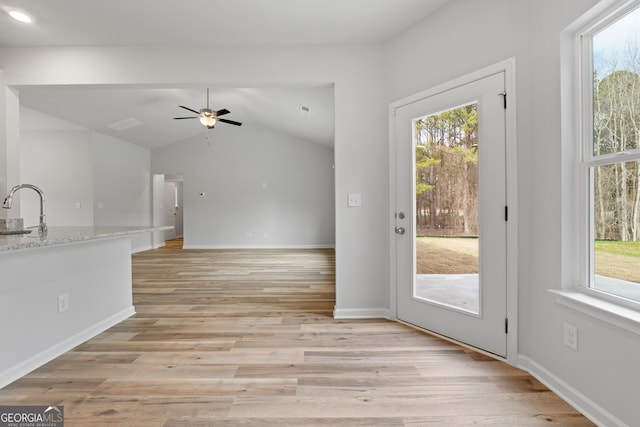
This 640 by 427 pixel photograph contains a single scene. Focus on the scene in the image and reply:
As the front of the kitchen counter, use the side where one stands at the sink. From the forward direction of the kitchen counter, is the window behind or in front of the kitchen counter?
behind

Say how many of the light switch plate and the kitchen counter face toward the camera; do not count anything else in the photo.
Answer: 1

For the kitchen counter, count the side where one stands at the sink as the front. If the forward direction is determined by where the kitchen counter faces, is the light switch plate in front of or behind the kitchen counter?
behind

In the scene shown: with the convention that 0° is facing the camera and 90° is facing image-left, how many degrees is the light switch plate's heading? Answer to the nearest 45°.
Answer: approximately 0°

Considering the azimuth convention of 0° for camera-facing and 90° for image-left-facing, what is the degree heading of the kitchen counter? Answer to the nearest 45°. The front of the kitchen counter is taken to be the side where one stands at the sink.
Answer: approximately 135°

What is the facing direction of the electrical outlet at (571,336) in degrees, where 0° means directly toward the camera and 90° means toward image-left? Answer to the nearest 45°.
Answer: approximately 45°

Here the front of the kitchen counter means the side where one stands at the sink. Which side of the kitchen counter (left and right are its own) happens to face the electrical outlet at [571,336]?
back

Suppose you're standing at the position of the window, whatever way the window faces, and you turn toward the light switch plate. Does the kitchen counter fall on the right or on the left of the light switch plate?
left
